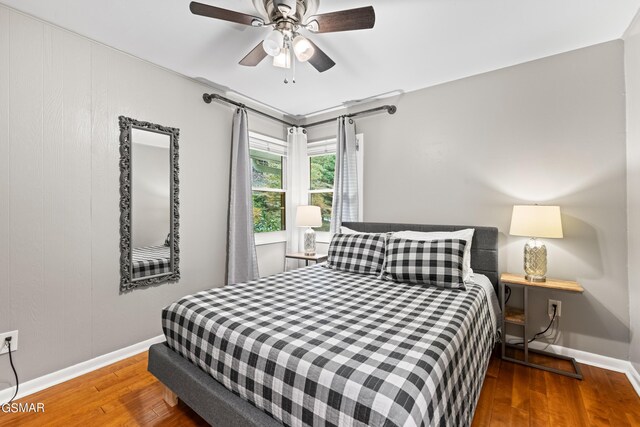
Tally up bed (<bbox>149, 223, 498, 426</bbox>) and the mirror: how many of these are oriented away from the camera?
0

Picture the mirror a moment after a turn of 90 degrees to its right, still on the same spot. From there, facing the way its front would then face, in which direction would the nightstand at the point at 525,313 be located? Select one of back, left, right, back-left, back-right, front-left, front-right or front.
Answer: left

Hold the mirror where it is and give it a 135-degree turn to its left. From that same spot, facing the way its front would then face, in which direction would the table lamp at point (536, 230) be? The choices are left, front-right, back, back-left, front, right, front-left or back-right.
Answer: back-right

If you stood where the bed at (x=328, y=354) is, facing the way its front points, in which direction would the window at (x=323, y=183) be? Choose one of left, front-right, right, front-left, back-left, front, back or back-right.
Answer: back-right

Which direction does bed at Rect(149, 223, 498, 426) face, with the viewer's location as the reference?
facing the viewer and to the left of the viewer

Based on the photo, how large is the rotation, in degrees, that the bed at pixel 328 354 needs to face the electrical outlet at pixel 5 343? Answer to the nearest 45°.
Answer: approximately 45° to its right

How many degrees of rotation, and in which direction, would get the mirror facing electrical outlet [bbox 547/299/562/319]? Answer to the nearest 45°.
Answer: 0° — it already faces it
